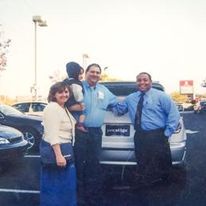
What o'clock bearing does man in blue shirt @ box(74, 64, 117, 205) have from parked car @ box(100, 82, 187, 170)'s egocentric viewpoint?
The man in blue shirt is roughly at 7 o'clock from the parked car.

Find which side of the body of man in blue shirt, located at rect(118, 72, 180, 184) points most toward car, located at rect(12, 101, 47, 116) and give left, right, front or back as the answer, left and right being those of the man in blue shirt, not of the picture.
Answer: right

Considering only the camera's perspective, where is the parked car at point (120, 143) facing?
facing away from the viewer

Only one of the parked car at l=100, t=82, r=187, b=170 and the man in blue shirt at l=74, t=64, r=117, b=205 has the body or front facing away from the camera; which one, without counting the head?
the parked car

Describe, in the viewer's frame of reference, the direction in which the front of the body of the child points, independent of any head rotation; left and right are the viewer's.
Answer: facing to the right of the viewer
